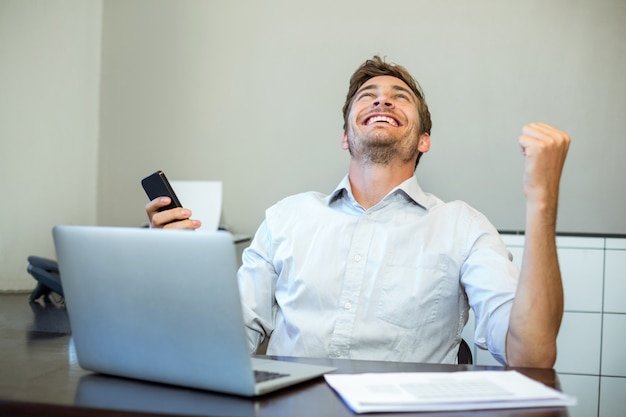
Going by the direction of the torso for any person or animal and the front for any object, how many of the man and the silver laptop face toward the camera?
1

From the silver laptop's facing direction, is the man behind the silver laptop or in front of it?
in front

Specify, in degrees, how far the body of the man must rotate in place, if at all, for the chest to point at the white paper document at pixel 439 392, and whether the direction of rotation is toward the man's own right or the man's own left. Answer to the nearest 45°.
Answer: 0° — they already face it

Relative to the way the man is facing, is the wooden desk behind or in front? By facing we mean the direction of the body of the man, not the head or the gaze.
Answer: in front

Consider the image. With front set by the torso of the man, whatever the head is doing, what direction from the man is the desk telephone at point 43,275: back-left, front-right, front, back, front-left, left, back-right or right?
back-right

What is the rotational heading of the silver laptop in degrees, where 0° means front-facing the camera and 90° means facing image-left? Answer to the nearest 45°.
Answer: approximately 225°

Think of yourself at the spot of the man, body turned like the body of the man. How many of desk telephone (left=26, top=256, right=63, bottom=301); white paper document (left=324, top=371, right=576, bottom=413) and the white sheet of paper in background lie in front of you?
1

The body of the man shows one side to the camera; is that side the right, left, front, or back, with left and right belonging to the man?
front

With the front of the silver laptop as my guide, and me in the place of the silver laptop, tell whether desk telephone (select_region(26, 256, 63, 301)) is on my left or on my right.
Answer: on my left
